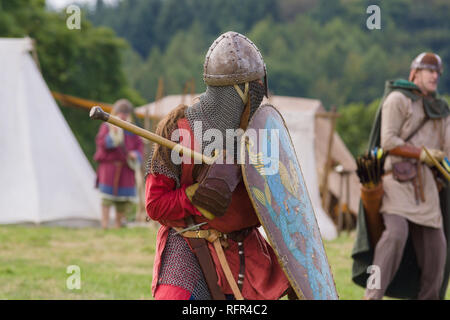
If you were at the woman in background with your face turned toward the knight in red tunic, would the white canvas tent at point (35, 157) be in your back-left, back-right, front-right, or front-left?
back-right

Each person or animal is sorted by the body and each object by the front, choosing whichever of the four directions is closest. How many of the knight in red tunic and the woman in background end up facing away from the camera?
0

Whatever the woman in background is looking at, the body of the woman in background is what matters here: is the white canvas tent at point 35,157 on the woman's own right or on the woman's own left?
on the woman's own right

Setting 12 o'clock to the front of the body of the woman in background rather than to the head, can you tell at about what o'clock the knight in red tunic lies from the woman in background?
The knight in red tunic is roughly at 12 o'clock from the woman in background.

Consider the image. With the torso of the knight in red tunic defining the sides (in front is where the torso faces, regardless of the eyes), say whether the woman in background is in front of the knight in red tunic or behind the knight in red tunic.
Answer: behind

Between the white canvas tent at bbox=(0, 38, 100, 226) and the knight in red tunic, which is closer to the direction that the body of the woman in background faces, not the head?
the knight in red tunic

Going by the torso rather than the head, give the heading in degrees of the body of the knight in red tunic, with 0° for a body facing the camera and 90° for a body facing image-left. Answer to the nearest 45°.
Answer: approximately 315°

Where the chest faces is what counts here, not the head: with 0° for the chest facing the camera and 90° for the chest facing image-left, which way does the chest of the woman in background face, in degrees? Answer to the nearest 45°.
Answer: approximately 0°

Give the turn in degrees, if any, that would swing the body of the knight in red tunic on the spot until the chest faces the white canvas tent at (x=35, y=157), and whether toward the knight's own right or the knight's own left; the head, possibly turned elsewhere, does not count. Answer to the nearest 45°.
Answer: approximately 135° to the knight's own left
